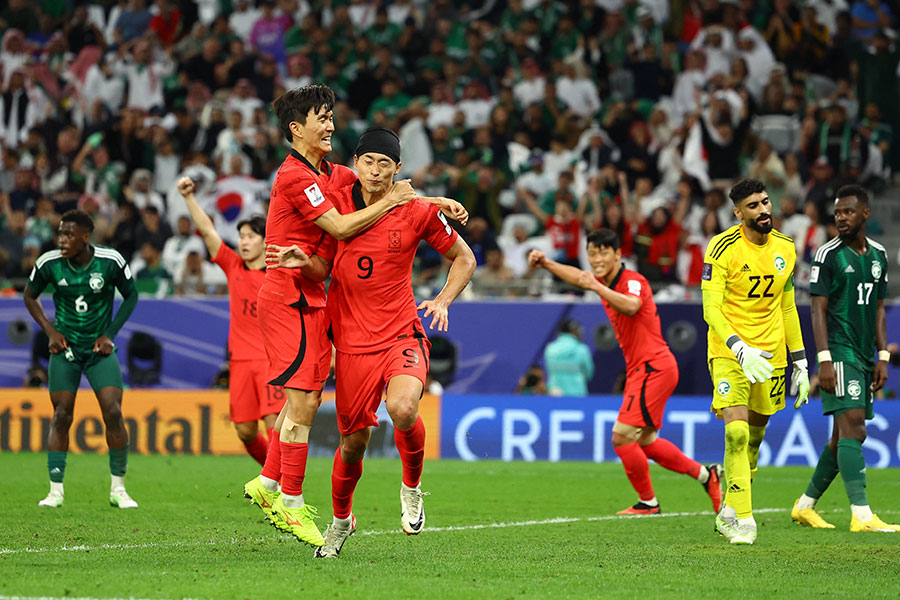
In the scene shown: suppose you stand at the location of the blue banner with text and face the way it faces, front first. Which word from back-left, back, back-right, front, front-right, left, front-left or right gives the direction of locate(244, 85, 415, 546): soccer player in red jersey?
front

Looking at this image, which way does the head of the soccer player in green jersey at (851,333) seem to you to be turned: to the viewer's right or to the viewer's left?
to the viewer's left

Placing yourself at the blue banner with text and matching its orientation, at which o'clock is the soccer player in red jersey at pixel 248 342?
The soccer player in red jersey is roughly at 1 o'clock from the blue banner with text.

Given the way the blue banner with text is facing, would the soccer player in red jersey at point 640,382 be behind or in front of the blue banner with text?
in front

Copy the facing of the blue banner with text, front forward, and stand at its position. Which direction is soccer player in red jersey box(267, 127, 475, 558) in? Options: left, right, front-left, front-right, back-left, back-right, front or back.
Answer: front

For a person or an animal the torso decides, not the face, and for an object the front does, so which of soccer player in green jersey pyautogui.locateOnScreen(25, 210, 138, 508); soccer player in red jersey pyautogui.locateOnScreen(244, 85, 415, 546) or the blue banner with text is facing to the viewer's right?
the soccer player in red jersey

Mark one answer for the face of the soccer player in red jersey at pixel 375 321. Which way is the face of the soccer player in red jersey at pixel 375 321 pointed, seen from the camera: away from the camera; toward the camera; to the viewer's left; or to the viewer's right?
toward the camera

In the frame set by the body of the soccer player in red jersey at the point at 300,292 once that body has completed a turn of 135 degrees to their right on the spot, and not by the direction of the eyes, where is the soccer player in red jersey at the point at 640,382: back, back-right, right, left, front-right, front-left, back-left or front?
back

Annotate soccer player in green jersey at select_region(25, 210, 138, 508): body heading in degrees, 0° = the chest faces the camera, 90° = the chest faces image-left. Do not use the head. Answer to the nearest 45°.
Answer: approximately 0°

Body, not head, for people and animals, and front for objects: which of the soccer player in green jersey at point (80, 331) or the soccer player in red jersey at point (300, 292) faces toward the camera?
the soccer player in green jersey

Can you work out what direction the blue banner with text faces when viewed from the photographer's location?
facing the viewer

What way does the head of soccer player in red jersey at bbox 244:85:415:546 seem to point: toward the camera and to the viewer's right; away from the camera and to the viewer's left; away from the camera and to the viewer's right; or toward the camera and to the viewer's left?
toward the camera and to the viewer's right

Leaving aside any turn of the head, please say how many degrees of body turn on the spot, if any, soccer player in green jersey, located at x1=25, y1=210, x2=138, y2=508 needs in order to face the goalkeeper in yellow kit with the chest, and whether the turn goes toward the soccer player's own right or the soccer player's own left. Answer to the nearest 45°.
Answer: approximately 45° to the soccer player's own left

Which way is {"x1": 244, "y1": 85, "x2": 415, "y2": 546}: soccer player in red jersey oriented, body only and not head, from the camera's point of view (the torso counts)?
to the viewer's right
